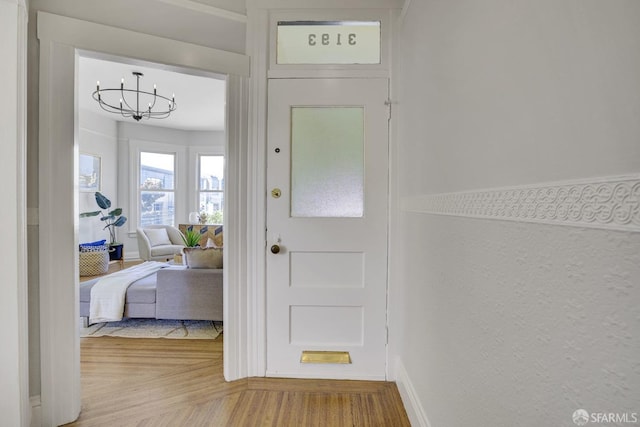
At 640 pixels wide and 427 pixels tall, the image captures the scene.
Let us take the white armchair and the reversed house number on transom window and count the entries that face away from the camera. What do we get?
1

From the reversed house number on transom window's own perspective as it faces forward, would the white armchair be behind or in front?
in front

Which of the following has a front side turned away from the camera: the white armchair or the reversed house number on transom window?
the reversed house number on transom window

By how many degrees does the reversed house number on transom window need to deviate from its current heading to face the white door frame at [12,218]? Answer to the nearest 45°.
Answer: approximately 135° to its left

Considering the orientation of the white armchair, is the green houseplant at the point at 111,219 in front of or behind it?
behind

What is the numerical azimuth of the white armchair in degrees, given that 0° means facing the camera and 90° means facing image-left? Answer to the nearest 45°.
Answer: approximately 315°

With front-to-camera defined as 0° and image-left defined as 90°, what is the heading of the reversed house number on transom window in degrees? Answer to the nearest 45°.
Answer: approximately 180°

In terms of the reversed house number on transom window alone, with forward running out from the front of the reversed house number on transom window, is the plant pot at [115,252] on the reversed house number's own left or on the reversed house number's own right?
on the reversed house number's own left
